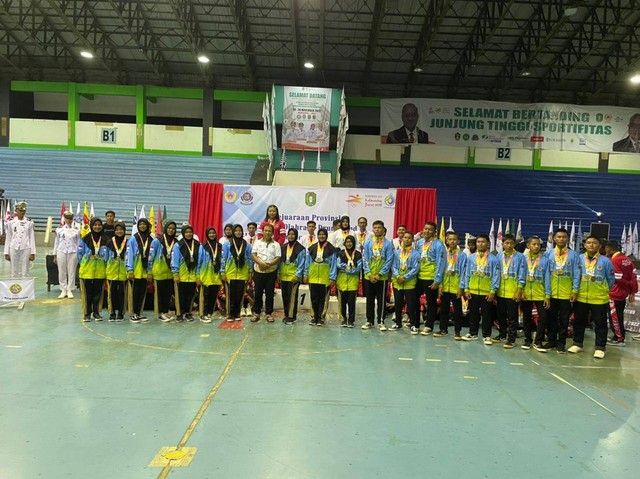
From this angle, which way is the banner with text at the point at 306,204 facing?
toward the camera

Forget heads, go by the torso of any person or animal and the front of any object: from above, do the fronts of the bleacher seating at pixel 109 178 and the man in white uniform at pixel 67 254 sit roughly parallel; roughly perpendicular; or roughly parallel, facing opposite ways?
roughly parallel

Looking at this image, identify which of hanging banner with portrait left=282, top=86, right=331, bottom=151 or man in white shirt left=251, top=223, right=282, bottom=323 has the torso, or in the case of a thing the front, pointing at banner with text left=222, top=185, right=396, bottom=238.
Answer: the hanging banner with portrait

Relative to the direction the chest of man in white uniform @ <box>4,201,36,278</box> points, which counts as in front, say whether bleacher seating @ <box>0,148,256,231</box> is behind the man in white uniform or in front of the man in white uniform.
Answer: behind

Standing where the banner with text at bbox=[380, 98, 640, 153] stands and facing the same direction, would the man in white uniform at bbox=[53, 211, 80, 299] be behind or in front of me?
in front

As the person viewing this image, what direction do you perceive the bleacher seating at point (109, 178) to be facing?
facing the viewer

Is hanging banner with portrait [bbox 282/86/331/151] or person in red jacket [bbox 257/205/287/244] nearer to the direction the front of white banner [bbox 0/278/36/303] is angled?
the person in red jacket

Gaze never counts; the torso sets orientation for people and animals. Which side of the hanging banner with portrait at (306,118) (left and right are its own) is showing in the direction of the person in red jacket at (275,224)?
front

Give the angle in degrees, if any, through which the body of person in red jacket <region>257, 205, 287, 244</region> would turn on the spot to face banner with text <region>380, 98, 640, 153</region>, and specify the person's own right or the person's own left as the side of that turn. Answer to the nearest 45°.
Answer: approximately 135° to the person's own left

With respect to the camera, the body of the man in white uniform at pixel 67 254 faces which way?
toward the camera

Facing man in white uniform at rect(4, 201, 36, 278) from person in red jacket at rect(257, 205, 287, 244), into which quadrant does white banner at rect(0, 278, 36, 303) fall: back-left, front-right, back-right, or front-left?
front-left

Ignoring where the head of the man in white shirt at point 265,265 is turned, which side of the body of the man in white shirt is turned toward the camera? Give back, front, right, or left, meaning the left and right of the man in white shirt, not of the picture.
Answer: front

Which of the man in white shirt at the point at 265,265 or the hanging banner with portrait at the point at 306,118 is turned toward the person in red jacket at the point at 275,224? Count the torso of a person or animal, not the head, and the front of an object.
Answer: the hanging banner with portrait
